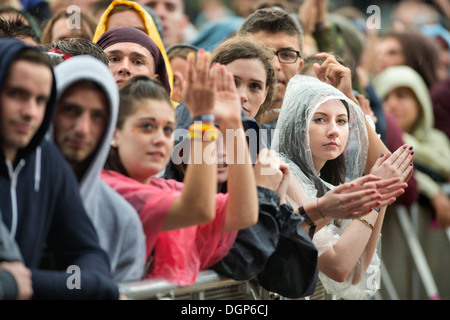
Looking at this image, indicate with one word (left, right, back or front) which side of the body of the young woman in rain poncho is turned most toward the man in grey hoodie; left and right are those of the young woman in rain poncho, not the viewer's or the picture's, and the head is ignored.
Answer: right

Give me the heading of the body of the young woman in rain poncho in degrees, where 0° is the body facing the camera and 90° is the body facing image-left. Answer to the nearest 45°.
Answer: approximately 315°

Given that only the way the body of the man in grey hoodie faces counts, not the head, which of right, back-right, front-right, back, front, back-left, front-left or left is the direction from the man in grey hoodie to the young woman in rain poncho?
back-left

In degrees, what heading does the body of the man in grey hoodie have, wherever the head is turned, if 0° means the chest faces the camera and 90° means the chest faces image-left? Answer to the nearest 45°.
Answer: approximately 0°
